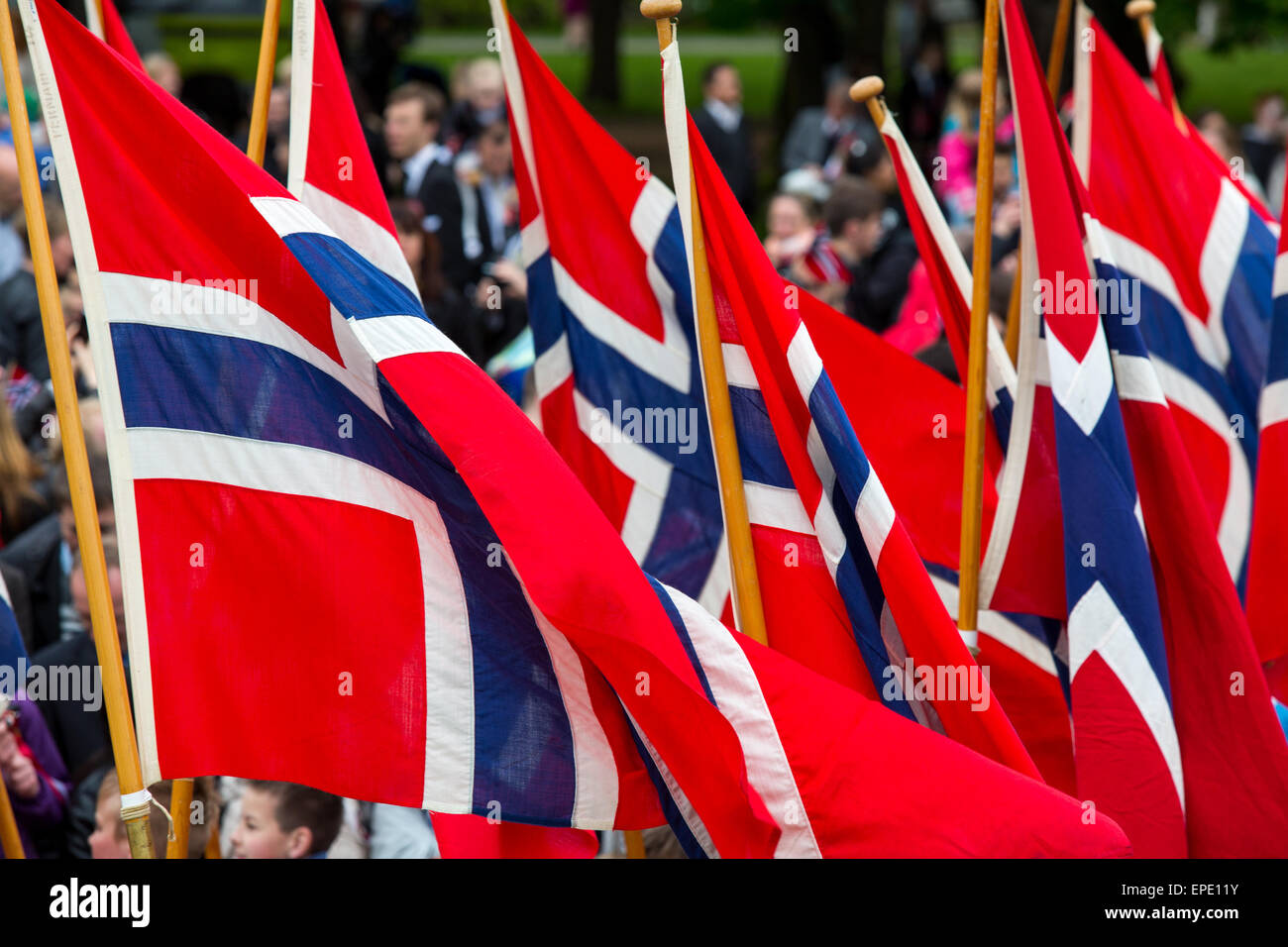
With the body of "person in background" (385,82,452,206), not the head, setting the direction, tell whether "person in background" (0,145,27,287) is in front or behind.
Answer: in front

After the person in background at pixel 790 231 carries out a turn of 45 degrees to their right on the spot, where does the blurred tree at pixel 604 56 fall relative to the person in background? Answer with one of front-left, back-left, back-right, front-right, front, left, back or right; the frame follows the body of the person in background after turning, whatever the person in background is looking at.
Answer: right

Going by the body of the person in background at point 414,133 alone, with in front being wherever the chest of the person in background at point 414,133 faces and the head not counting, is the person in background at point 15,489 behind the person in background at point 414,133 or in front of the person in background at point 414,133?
in front

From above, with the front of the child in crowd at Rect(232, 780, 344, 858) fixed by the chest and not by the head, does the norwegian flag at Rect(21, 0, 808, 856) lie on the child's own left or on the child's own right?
on the child's own left
